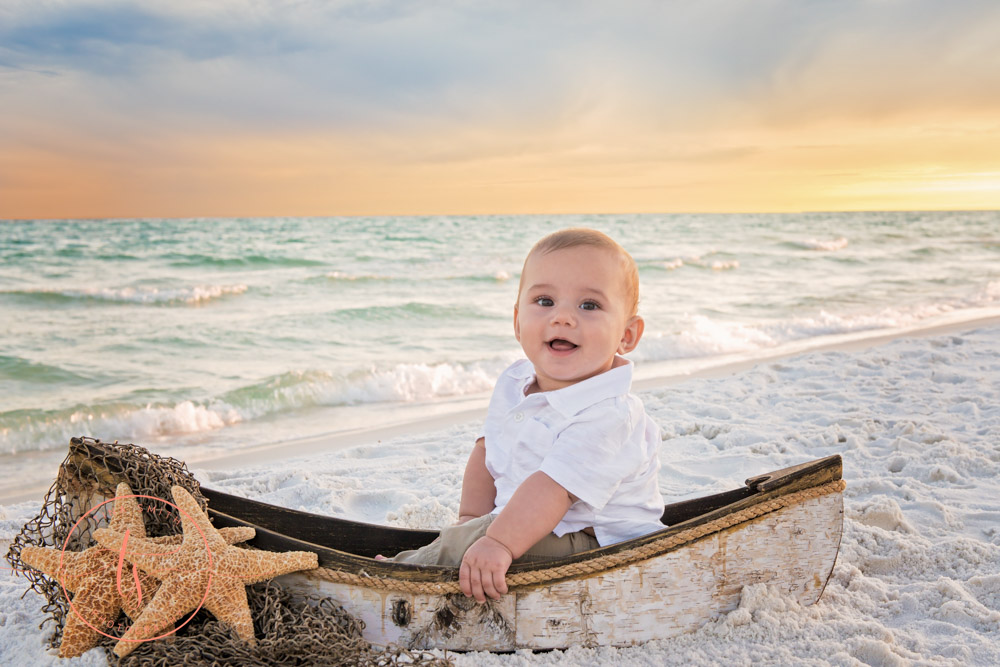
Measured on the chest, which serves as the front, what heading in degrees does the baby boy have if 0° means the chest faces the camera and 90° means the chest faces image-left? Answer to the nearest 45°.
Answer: approximately 45°

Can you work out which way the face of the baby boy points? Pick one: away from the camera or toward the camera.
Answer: toward the camera

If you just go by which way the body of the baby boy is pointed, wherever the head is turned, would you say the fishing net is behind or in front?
in front

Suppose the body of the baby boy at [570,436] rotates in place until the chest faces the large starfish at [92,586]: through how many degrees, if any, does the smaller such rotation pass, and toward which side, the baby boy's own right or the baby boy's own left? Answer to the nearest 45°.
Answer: approximately 45° to the baby boy's own right
